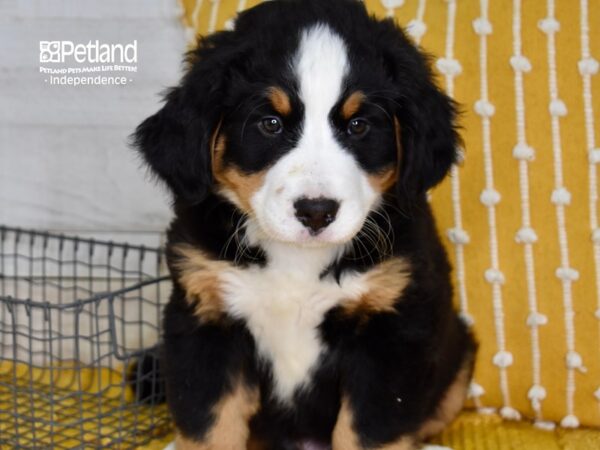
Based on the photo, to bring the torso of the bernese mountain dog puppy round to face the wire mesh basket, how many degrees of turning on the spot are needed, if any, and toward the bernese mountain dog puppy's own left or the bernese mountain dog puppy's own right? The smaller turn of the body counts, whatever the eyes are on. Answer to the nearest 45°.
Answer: approximately 135° to the bernese mountain dog puppy's own right

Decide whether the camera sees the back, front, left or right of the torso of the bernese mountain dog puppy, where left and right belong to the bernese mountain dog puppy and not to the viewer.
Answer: front

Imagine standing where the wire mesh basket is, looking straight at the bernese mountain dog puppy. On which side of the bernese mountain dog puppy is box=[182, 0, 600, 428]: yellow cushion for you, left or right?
left

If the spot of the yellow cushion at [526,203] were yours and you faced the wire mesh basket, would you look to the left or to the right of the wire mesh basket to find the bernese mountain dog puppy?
left
